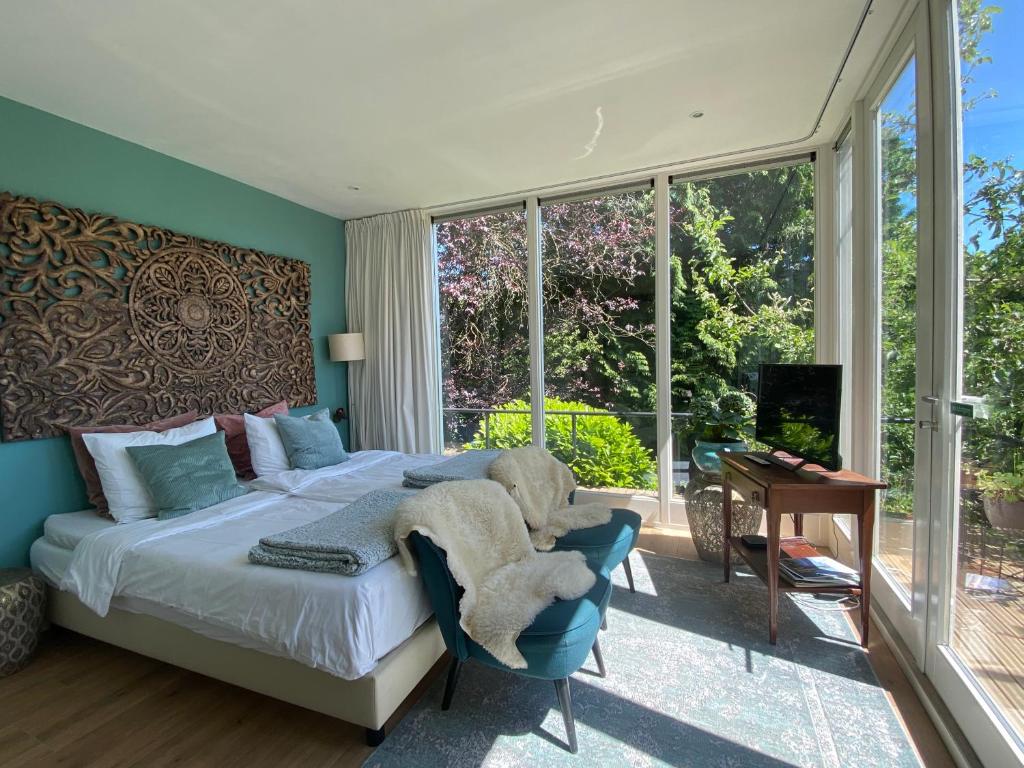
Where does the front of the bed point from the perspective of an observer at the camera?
facing the viewer and to the right of the viewer

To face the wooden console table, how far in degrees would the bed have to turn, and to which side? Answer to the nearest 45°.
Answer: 0° — it already faces it

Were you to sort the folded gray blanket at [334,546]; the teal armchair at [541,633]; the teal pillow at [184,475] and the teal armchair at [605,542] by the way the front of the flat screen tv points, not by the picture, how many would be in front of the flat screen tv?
4

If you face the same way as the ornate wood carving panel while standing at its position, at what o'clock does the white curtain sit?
The white curtain is roughly at 10 o'clock from the ornate wood carving panel.

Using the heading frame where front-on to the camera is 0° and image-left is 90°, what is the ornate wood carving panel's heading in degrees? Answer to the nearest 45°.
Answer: approximately 315°

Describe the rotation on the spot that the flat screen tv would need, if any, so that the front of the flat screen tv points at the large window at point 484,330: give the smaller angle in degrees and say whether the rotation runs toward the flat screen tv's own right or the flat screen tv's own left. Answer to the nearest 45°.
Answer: approximately 45° to the flat screen tv's own right

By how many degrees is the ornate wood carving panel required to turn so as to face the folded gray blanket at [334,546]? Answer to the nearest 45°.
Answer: approximately 45° to its right

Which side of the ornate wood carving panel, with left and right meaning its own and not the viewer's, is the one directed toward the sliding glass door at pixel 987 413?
front

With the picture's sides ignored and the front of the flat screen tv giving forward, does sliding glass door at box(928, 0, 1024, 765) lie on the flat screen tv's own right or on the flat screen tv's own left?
on the flat screen tv's own left

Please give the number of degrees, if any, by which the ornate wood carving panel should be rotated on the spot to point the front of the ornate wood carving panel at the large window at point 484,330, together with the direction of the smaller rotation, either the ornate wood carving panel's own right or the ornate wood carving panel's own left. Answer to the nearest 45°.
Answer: approximately 45° to the ornate wood carving panel's own left

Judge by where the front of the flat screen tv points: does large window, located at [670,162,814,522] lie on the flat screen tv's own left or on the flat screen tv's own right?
on the flat screen tv's own right

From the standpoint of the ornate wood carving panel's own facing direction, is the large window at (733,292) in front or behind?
in front

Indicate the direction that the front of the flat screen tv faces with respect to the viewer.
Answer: facing the viewer and to the left of the viewer

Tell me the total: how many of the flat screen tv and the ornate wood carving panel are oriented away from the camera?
0
